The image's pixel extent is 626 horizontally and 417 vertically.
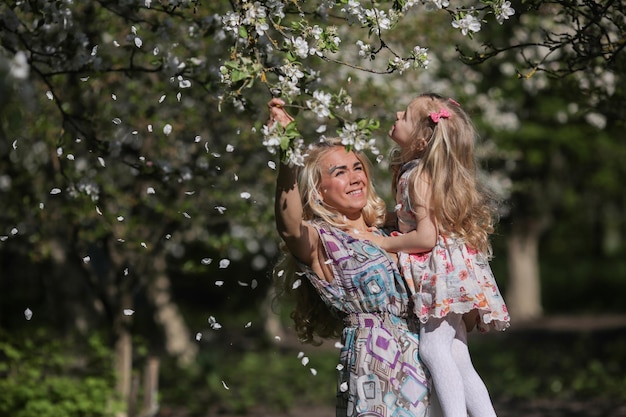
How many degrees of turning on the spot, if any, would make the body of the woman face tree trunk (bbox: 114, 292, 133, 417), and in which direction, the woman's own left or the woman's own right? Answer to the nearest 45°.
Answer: approximately 180°

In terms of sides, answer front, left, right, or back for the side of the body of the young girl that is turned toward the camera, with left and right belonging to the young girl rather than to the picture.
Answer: left

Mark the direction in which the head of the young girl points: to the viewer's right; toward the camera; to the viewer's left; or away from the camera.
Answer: to the viewer's left

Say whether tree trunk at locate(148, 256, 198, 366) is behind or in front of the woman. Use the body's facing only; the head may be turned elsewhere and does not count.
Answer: behind

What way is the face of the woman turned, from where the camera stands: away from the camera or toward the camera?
toward the camera
